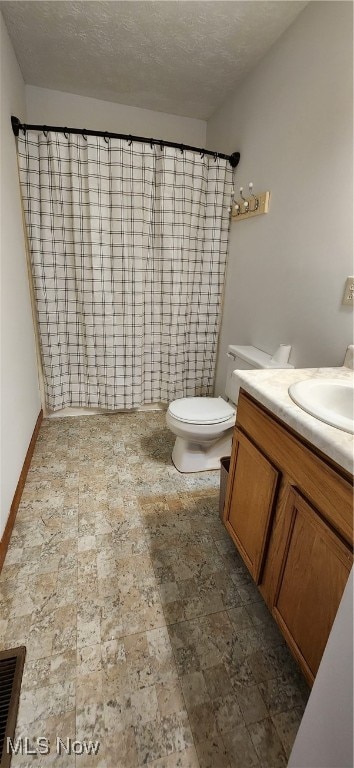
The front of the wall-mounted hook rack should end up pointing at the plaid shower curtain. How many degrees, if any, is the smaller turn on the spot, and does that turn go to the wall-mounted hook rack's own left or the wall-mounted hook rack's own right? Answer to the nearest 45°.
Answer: approximately 45° to the wall-mounted hook rack's own right

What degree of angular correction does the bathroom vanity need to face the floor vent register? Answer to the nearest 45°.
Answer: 0° — it already faces it

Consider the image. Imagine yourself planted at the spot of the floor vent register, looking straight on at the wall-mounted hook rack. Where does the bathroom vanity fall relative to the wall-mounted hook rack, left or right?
right

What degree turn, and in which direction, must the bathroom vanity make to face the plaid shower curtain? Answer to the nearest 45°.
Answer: approximately 90° to its right

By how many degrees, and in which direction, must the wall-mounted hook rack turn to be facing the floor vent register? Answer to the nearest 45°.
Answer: approximately 45° to its left

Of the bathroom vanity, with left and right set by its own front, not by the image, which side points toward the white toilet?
right

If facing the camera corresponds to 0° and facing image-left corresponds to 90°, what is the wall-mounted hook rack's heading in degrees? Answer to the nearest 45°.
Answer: approximately 45°

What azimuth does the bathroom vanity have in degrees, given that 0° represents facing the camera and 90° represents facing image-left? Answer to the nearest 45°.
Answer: approximately 45°

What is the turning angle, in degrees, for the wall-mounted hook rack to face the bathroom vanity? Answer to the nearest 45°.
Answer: approximately 45° to its left
